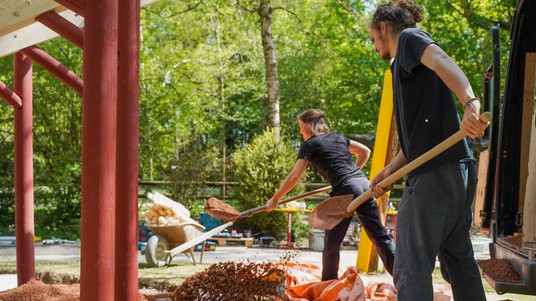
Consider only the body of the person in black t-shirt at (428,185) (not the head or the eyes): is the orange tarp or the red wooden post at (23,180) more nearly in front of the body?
the red wooden post

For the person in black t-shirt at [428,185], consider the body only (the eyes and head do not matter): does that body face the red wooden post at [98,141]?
yes

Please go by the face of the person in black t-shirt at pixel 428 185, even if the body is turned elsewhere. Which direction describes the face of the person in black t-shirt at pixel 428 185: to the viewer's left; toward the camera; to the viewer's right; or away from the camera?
to the viewer's left

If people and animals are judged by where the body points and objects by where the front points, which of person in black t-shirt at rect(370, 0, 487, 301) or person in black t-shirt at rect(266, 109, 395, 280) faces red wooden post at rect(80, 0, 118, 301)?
person in black t-shirt at rect(370, 0, 487, 301)

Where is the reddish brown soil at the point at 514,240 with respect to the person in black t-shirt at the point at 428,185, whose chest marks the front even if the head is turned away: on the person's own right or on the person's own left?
on the person's own right

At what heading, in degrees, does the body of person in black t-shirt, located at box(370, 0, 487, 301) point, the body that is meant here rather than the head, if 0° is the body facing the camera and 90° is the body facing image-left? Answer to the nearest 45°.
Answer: approximately 90°

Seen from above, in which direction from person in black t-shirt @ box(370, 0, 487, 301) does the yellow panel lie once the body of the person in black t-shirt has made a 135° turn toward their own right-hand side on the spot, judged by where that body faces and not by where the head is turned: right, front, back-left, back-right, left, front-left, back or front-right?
front-left

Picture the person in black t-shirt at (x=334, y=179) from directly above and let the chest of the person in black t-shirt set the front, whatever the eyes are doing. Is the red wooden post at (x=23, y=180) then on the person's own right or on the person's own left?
on the person's own left

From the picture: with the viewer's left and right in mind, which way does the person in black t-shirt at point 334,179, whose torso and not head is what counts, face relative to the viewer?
facing away from the viewer and to the left of the viewer

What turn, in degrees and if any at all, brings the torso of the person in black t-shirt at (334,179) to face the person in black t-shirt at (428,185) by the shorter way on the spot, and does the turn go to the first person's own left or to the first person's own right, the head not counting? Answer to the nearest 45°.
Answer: approximately 135° to the first person's own left
